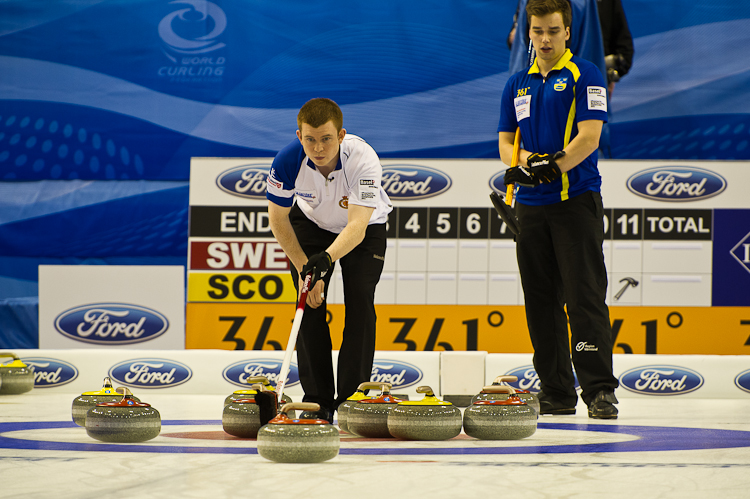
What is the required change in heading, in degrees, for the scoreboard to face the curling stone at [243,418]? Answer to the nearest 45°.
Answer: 0° — it already faces it

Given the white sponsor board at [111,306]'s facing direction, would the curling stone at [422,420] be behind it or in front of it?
in front

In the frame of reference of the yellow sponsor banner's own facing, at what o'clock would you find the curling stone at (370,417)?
The curling stone is roughly at 12 o'clock from the yellow sponsor banner.

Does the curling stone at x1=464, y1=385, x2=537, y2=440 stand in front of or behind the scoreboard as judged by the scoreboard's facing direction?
in front

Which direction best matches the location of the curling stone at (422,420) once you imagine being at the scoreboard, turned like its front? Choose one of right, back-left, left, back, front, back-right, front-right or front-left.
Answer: front

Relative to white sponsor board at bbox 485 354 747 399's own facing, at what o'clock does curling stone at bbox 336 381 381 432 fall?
The curling stone is roughly at 1 o'clock from the white sponsor board.

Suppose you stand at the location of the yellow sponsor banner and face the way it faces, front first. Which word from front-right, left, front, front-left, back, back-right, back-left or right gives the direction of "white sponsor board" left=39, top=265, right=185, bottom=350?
right

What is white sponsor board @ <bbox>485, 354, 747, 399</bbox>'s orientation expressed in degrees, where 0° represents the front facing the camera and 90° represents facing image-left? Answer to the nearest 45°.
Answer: approximately 0°

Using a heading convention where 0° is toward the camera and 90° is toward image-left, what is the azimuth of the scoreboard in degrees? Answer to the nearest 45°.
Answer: approximately 0°

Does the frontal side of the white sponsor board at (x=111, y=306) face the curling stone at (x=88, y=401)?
yes

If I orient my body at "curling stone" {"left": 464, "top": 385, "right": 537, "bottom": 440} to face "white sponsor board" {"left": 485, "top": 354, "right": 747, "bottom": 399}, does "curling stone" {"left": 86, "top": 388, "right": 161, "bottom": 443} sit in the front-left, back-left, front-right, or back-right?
back-left

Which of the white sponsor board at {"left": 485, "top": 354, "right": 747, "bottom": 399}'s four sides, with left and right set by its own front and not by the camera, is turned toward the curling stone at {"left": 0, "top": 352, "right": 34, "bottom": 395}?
right

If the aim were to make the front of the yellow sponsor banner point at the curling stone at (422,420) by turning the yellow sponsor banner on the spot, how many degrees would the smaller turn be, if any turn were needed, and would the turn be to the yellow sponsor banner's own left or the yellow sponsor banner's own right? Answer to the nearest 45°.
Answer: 0° — it already faces it

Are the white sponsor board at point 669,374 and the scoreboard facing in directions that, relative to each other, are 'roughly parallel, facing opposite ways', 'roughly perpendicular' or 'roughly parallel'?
roughly parallel

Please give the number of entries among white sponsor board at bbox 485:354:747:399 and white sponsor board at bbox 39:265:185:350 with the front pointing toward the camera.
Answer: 2

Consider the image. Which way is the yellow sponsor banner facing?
toward the camera
